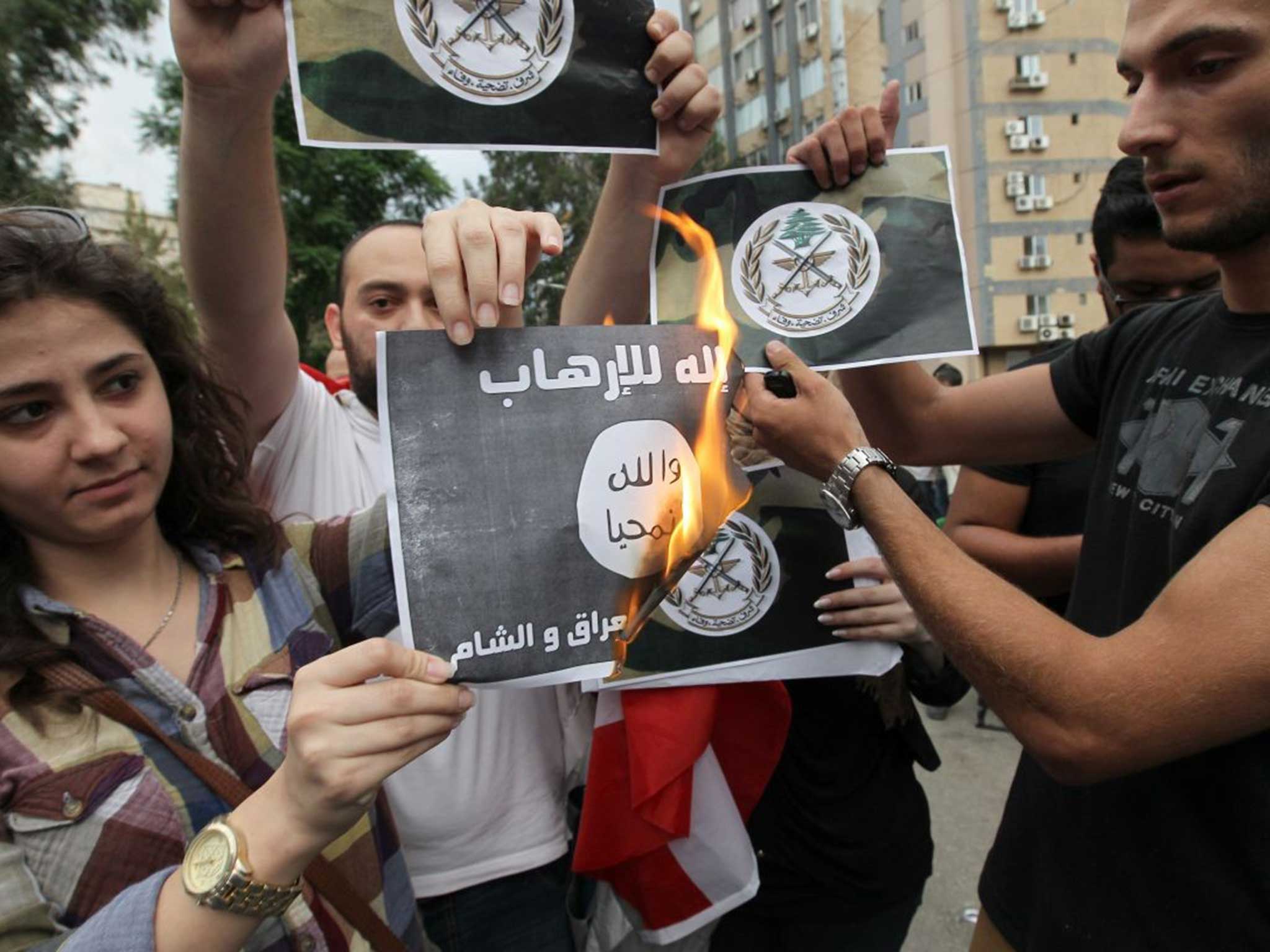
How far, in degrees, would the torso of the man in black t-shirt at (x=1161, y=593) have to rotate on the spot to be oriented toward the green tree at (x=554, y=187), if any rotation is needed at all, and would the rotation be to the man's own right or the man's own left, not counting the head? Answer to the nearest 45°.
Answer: approximately 90° to the man's own right

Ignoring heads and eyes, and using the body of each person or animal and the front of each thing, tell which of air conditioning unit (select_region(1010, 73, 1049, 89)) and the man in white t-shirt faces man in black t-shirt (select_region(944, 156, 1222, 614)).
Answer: the air conditioning unit

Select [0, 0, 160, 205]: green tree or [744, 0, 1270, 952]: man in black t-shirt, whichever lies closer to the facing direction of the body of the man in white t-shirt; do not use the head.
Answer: the man in black t-shirt

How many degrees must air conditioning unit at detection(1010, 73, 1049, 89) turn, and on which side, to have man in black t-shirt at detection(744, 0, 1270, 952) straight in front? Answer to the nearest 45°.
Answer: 0° — it already faces them

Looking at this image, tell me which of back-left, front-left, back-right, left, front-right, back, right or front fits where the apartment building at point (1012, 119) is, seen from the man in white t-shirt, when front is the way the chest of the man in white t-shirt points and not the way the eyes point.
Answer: back-left

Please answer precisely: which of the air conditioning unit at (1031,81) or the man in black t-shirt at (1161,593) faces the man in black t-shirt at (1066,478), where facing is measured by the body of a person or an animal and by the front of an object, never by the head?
the air conditioning unit

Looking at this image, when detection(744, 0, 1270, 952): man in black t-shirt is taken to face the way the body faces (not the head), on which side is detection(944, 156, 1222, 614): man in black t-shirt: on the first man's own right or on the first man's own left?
on the first man's own right

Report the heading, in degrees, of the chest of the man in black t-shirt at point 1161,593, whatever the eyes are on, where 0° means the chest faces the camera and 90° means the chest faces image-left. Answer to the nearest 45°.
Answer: approximately 45°

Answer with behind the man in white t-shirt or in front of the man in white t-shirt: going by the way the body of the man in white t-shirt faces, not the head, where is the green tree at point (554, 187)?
behind

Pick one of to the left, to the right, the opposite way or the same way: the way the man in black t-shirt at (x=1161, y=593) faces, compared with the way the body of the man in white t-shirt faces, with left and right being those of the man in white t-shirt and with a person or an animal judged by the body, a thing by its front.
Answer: to the right

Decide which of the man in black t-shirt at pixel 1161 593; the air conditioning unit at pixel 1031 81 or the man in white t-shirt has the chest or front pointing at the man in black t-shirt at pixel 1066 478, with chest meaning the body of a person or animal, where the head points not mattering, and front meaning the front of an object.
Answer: the air conditioning unit

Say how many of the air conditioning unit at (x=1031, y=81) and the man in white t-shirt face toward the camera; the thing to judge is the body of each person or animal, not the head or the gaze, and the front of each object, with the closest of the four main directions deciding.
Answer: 2

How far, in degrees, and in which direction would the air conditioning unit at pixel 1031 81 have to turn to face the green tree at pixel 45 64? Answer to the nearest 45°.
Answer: approximately 45° to its right
